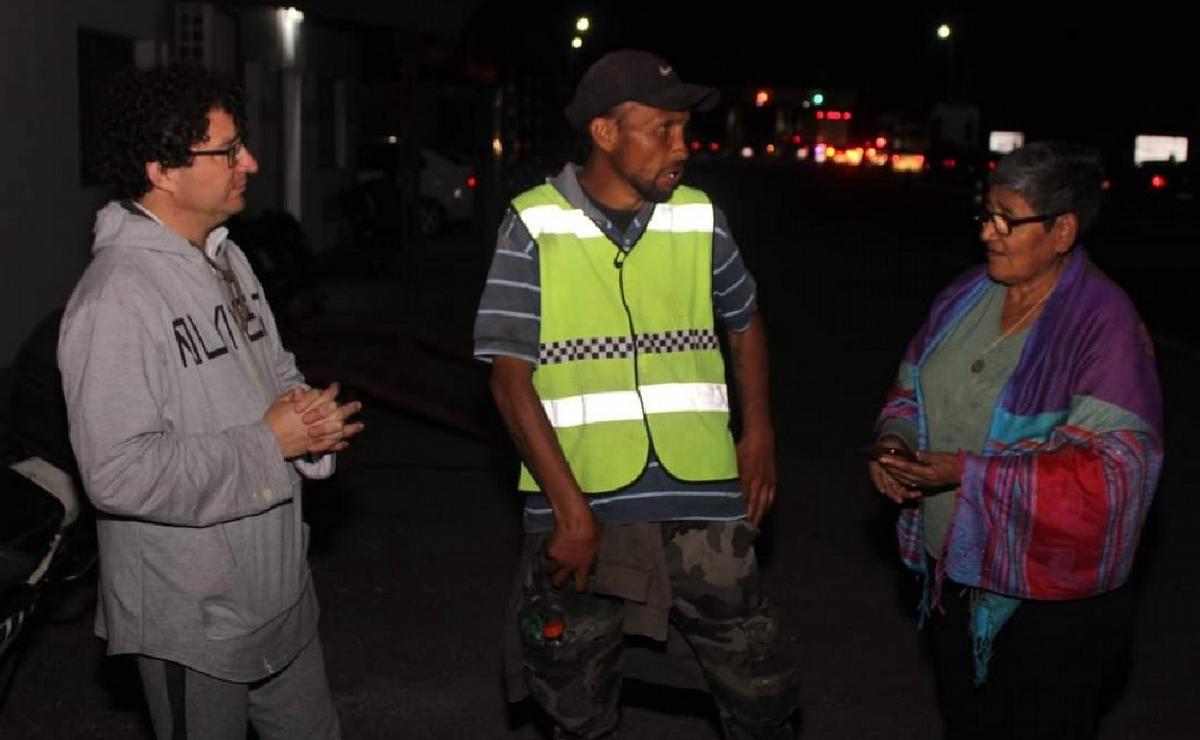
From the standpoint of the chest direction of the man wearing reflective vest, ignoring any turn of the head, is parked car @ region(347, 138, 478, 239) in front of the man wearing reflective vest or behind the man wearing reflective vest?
behind

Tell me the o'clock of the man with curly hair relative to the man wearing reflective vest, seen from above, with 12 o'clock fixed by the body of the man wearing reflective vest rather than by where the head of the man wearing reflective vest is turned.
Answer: The man with curly hair is roughly at 2 o'clock from the man wearing reflective vest.

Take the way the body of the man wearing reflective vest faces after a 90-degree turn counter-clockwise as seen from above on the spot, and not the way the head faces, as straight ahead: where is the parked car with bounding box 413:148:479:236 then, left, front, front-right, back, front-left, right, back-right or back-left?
left

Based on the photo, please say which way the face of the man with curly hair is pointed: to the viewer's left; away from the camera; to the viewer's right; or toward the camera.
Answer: to the viewer's right

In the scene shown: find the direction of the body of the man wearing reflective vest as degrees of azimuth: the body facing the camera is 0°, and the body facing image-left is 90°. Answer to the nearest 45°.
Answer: approximately 0°
